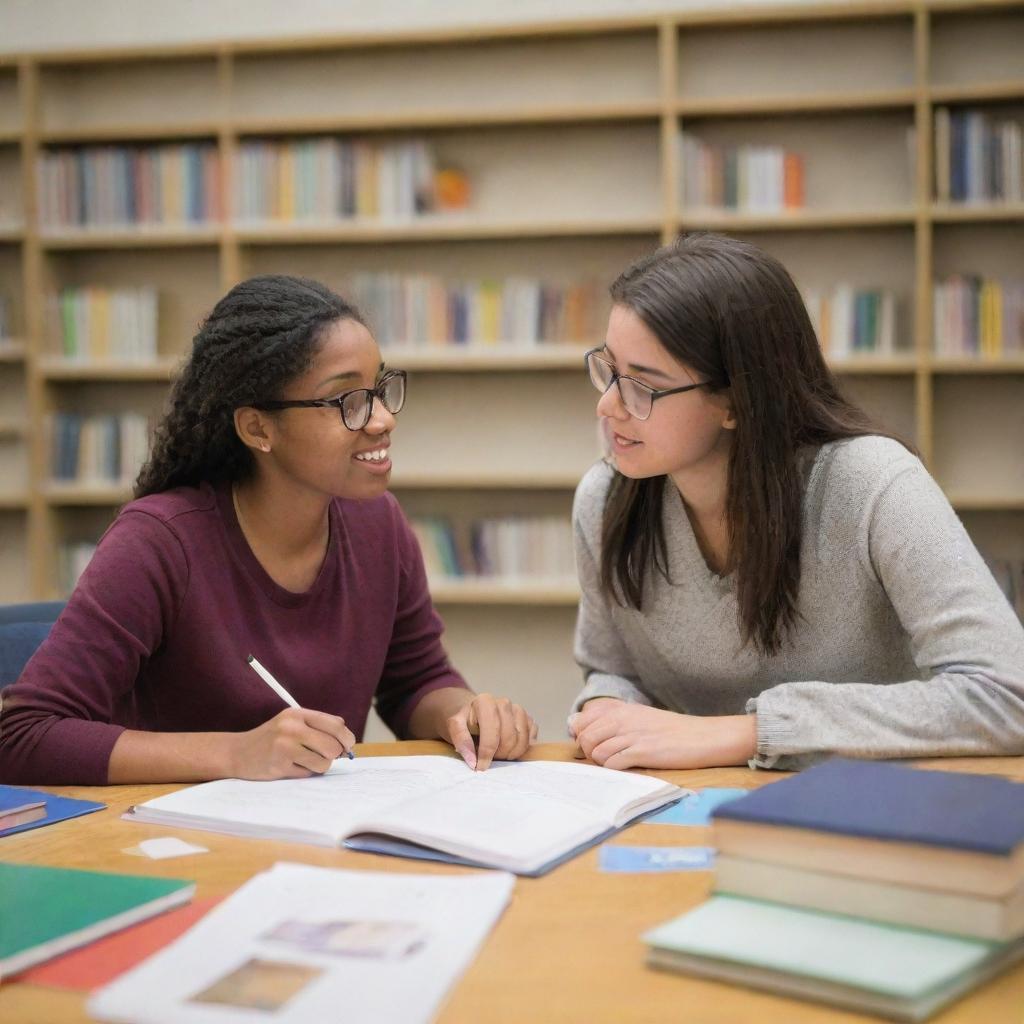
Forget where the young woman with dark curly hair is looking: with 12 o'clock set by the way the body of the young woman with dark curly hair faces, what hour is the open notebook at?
The open notebook is roughly at 1 o'clock from the young woman with dark curly hair.

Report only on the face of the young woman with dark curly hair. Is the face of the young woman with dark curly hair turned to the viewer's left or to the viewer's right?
to the viewer's right

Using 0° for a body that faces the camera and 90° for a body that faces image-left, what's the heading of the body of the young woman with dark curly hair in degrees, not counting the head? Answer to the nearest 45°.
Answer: approximately 315°

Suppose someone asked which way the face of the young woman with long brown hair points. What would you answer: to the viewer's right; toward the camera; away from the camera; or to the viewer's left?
to the viewer's left

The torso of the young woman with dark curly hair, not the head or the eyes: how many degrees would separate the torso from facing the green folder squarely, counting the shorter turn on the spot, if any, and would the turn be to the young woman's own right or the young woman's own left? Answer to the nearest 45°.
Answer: approximately 45° to the young woman's own right

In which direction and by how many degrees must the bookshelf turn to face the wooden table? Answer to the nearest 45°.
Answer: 0° — it already faces it

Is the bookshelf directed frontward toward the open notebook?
yes
